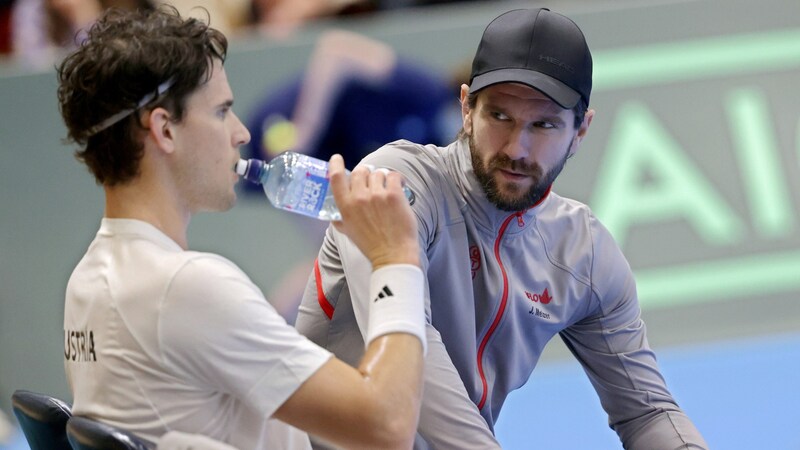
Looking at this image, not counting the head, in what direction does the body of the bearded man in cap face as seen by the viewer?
toward the camera

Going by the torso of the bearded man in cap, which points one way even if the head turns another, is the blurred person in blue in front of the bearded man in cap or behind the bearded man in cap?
behind
